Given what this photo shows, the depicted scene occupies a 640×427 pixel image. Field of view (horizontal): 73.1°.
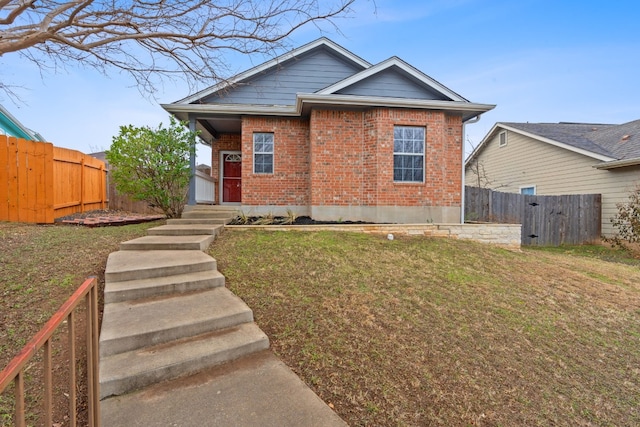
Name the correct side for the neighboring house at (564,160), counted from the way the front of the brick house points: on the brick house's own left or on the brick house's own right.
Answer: on the brick house's own left

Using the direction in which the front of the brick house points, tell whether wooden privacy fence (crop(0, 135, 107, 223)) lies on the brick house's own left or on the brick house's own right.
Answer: on the brick house's own right

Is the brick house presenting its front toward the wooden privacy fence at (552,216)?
no

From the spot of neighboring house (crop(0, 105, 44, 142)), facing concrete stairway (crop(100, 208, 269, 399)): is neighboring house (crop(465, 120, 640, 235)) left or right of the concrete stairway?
left

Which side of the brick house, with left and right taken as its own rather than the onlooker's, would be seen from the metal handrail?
front

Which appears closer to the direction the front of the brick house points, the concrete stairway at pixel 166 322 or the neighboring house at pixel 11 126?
the concrete stairway

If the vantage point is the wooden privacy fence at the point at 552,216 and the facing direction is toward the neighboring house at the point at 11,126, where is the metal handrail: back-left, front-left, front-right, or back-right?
front-left

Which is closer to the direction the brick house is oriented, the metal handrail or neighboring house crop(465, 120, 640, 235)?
the metal handrail

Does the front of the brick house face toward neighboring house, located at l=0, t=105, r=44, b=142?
no

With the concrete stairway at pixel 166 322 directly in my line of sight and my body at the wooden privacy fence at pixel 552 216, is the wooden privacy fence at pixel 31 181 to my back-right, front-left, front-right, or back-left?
front-right

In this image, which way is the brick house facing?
toward the camera
